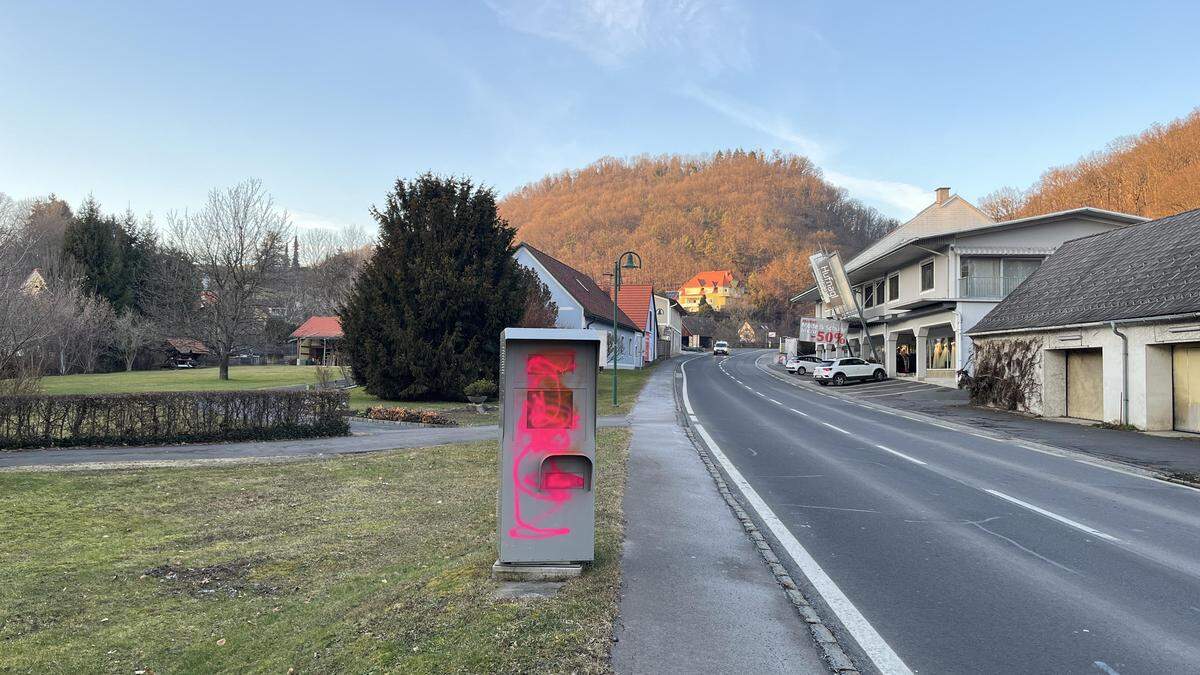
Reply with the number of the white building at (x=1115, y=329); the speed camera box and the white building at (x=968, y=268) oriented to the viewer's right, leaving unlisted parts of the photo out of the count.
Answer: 0

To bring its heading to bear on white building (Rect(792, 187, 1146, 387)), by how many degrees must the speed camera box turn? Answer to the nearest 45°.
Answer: approximately 135° to its left

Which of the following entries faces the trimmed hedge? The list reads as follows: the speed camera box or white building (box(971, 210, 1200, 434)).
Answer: the white building

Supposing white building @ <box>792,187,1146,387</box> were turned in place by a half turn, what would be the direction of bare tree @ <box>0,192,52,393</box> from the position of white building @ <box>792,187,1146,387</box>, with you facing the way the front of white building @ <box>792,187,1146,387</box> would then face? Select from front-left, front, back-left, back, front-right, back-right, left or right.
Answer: back

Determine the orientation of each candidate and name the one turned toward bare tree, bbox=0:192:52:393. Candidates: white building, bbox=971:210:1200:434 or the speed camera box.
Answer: the white building

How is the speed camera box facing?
toward the camera

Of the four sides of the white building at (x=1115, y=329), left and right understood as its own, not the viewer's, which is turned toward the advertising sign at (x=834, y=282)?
right

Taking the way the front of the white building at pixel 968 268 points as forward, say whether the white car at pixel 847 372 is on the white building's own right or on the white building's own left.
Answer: on the white building's own right

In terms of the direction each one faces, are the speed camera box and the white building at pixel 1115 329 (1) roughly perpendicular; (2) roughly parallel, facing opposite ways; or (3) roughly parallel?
roughly perpendicular

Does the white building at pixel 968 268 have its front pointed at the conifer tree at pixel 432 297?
yes

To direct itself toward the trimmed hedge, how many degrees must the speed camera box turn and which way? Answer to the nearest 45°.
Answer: approximately 135° to its right

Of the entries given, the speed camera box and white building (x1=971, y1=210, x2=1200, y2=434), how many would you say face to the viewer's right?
0

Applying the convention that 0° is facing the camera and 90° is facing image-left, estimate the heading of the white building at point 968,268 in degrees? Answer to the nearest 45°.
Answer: approximately 45°

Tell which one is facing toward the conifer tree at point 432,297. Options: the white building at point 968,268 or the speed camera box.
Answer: the white building

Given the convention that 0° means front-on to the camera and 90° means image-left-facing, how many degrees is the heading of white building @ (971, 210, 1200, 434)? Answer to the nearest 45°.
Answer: approximately 45°

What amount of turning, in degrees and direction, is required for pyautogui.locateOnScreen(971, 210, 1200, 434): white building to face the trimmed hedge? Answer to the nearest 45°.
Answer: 0° — it already faces it

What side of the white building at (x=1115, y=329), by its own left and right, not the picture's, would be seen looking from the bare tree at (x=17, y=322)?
front

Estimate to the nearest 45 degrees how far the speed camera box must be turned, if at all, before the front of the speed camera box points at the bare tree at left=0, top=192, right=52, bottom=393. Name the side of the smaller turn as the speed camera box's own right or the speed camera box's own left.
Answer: approximately 135° to the speed camera box's own right
